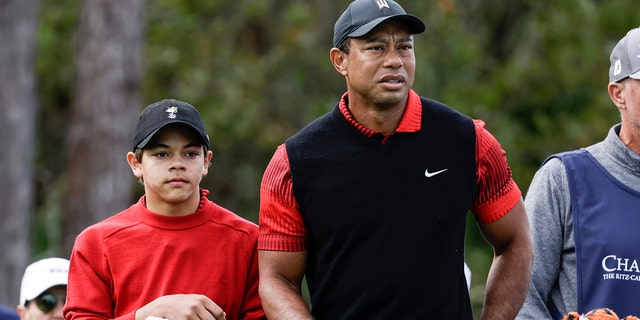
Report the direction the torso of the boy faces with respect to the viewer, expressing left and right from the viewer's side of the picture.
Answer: facing the viewer

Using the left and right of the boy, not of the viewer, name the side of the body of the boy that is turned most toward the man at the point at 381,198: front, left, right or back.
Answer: left

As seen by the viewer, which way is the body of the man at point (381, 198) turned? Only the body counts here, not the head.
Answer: toward the camera

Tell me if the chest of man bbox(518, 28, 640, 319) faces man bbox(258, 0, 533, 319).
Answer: no

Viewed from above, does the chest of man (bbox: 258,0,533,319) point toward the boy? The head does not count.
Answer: no

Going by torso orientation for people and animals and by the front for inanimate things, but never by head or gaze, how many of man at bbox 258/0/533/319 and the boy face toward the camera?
2

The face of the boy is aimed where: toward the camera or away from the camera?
toward the camera

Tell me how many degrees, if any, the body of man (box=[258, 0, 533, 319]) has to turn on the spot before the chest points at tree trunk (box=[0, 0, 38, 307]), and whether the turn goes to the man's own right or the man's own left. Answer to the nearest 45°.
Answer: approximately 135° to the man's own right

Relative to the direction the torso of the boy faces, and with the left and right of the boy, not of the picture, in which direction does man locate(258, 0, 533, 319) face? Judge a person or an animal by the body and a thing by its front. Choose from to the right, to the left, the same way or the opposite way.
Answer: the same way

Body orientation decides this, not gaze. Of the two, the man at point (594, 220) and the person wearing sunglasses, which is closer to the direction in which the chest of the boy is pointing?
the man
